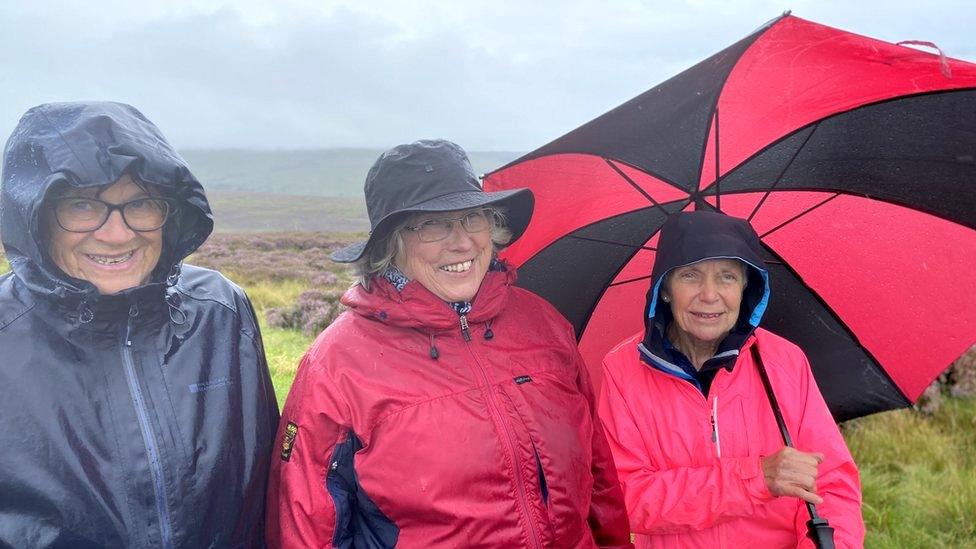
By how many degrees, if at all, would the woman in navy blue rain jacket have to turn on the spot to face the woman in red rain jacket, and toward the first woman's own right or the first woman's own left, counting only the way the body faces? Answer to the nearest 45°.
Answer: approximately 90° to the first woman's own left

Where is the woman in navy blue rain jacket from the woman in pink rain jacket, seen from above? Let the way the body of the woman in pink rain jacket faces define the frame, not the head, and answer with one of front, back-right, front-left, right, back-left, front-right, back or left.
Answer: front-right

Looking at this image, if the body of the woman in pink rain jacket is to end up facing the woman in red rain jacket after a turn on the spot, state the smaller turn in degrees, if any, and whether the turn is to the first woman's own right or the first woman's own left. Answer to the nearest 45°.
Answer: approximately 45° to the first woman's own right

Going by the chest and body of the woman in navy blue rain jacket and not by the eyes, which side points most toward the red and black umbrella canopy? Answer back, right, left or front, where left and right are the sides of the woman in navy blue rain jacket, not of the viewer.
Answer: left

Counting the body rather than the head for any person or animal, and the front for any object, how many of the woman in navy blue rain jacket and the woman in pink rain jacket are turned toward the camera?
2
